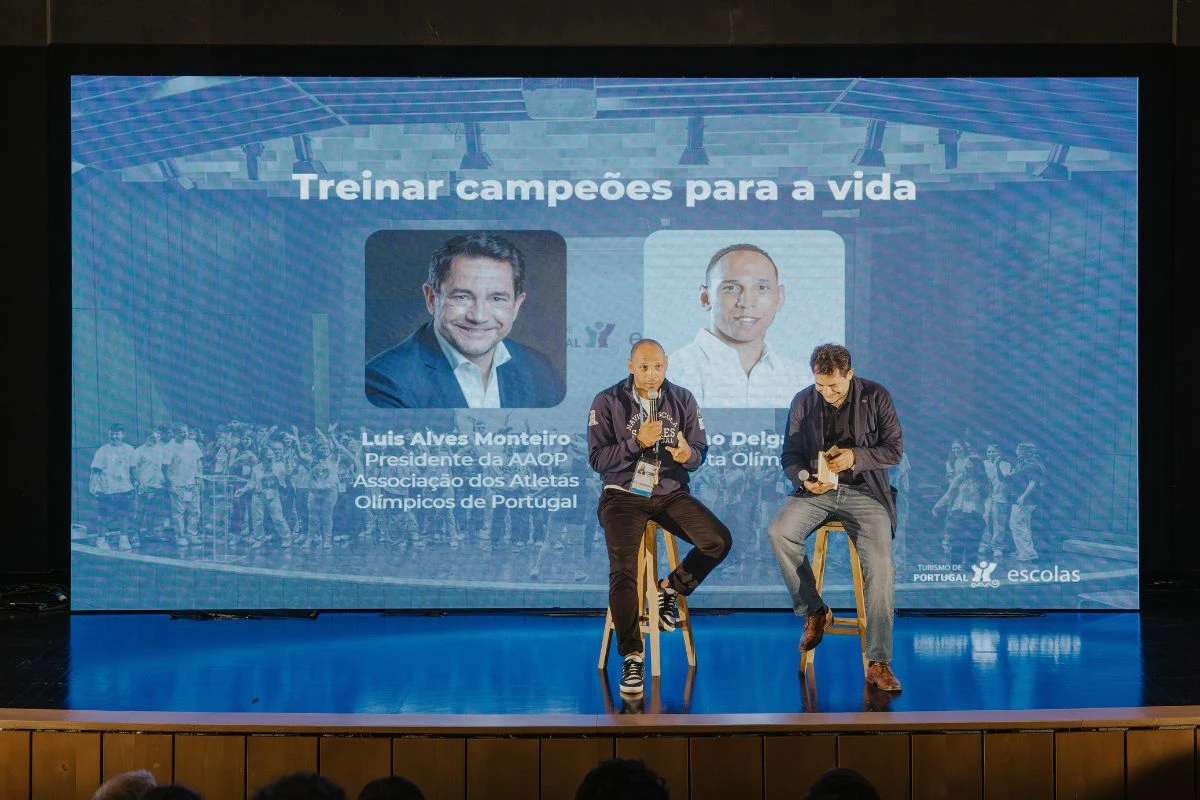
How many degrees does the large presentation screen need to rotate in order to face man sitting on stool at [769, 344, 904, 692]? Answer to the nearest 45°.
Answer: approximately 45° to its left

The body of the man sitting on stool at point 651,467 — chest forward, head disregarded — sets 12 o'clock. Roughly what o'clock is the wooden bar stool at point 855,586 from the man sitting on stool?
The wooden bar stool is roughly at 9 o'clock from the man sitting on stool.

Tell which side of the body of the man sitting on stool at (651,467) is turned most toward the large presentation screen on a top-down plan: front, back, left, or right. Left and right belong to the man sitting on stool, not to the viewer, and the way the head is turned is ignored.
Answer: back

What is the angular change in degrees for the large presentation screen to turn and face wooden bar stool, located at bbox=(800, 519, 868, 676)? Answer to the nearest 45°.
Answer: approximately 45° to its left

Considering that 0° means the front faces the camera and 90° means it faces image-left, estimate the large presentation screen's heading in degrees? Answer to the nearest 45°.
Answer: approximately 0°

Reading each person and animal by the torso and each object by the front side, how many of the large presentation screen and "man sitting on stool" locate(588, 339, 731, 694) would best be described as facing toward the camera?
2
